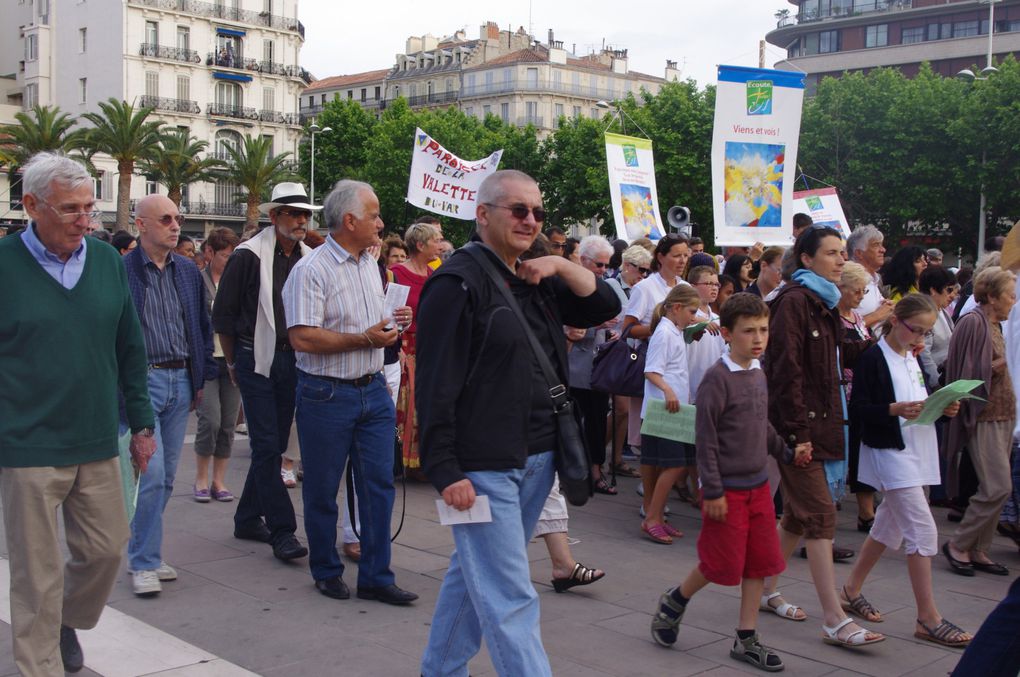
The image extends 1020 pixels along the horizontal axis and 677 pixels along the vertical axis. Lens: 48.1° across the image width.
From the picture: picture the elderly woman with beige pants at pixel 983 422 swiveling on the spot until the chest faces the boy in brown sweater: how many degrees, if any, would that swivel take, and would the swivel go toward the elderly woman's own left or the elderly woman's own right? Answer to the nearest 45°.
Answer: approximately 90° to the elderly woman's own right

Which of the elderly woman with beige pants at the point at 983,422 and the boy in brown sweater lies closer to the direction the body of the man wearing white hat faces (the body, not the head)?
the boy in brown sweater

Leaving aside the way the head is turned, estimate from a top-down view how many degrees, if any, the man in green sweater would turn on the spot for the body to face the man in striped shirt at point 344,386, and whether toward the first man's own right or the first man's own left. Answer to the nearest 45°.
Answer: approximately 90° to the first man's own left

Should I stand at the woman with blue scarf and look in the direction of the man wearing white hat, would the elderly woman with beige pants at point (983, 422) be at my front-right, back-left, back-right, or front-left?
back-right

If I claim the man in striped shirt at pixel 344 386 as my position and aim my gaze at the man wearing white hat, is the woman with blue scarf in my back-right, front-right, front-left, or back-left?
back-right

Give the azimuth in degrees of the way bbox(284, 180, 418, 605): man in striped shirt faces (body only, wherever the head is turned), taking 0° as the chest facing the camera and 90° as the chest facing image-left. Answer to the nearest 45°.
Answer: approximately 315°

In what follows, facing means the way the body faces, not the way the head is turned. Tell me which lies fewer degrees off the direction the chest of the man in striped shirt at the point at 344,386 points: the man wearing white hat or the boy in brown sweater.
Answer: the boy in brown sweater

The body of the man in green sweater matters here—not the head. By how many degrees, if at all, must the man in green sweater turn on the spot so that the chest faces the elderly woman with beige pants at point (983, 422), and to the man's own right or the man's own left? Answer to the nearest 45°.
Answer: approximately 45° to the man's own left

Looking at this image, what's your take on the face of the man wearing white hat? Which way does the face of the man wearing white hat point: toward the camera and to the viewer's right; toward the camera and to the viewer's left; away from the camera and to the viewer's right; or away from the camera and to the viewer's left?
toward the camera and to the viewer's right

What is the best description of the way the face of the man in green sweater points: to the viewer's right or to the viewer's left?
to the viewer's right

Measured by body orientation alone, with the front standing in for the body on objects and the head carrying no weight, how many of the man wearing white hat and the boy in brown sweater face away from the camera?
0
